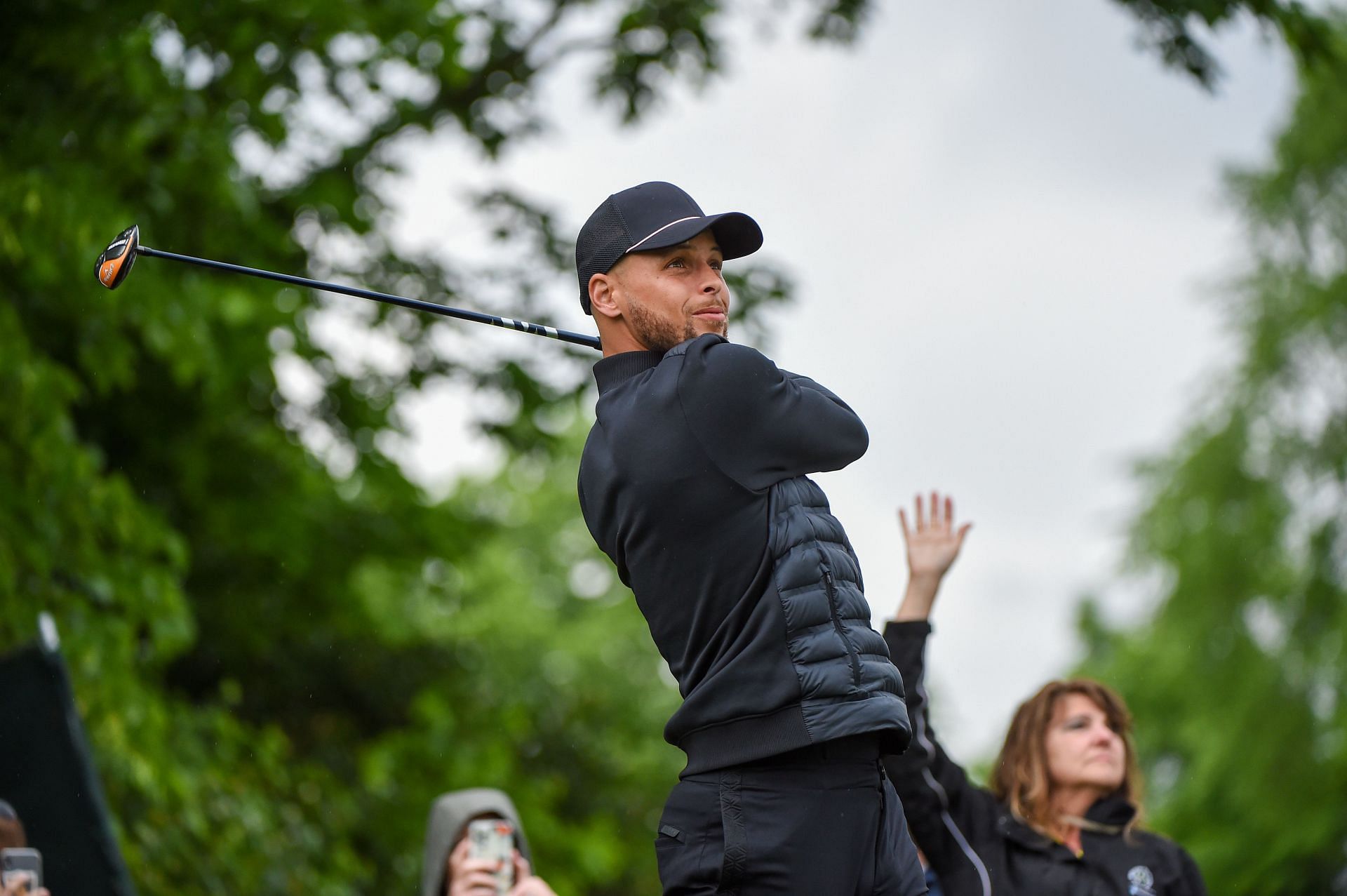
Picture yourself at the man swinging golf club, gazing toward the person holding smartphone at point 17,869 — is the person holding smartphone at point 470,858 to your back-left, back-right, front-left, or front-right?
front-right

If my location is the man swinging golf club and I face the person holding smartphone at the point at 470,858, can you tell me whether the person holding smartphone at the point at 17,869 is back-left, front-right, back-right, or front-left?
front-left

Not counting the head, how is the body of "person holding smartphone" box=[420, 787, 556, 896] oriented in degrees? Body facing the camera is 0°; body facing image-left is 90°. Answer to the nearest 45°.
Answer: approximately 315°

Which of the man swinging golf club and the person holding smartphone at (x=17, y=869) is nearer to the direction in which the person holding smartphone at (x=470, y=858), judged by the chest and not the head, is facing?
the man swinging golf club

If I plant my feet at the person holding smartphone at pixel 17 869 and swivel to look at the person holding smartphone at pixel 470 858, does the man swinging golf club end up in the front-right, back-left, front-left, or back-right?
front-right

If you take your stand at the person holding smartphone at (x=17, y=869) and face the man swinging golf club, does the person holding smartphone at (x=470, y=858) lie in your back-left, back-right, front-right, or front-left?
front-left

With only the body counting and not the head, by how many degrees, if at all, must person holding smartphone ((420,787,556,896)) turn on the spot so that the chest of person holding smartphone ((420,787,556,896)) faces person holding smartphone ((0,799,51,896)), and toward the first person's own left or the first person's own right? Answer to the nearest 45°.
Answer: approximately 90° to the first person's own right

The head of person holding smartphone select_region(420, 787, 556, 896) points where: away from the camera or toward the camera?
toward the camera

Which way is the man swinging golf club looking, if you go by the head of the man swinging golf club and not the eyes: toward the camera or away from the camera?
toward the camera
